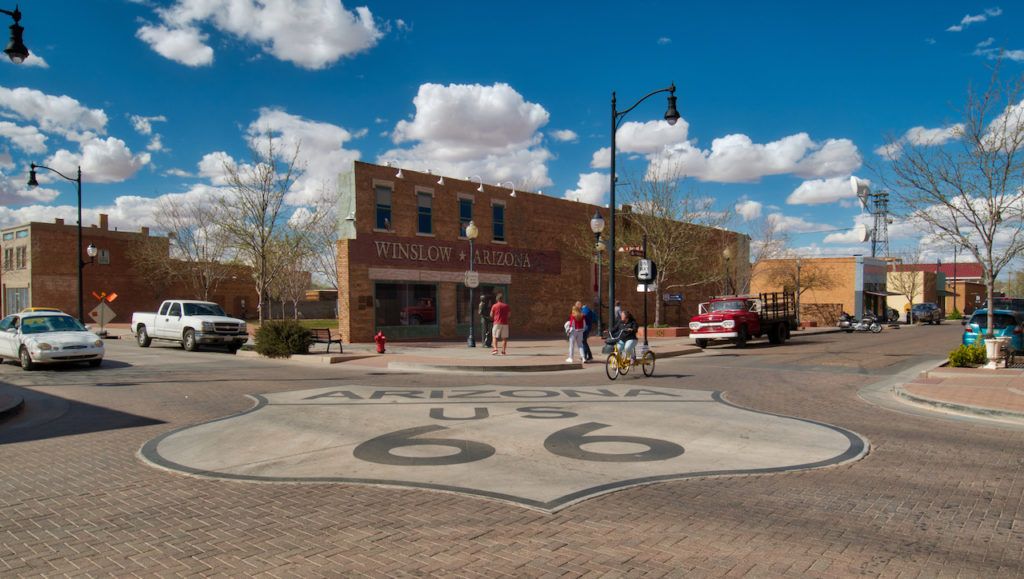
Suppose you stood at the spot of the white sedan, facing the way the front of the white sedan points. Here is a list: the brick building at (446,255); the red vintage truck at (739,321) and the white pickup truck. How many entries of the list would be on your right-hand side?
0

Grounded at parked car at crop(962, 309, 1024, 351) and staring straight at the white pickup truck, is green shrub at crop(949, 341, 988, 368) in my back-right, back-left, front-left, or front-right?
front-left

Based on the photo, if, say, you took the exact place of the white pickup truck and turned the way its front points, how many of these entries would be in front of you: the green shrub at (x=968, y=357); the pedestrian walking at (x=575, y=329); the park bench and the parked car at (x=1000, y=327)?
4

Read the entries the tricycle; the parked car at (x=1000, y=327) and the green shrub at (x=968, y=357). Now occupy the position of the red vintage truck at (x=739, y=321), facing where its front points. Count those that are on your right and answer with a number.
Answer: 0

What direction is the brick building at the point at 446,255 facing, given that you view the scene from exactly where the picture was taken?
facing the viewer and to the right of the viewer

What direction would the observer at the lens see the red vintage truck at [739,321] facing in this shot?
facing the viewer and to the left of the viewer

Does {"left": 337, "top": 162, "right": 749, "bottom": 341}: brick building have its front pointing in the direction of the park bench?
no

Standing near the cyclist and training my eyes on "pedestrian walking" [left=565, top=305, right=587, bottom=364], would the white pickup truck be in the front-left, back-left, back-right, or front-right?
front-left

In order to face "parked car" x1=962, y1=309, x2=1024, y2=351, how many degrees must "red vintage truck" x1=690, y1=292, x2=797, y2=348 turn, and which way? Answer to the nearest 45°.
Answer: approximately 90° to its left

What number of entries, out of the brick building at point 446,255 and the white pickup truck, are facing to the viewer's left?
0

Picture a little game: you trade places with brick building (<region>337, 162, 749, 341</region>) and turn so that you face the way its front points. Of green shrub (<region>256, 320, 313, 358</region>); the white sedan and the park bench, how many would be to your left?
0

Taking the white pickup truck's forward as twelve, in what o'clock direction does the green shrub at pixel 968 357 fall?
The green shrub is roughly at 12 o'clock from the white pickup truck.

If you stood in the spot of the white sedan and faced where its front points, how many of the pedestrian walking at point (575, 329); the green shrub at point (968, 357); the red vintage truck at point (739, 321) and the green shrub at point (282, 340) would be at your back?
0

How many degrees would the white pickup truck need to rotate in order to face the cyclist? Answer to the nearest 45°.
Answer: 0° — it already faces them

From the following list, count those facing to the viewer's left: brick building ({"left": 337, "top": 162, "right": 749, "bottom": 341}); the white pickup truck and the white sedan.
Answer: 0

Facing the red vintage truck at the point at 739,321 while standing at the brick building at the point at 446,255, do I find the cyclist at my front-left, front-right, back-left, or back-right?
front-right

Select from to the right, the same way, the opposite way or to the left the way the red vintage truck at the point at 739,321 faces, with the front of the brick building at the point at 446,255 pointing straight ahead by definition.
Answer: to the right

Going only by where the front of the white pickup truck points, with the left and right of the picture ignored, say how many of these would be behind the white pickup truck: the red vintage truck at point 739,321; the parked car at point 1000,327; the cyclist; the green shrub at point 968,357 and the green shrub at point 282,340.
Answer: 0
